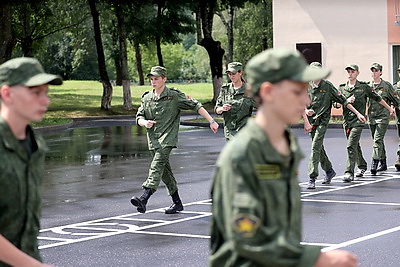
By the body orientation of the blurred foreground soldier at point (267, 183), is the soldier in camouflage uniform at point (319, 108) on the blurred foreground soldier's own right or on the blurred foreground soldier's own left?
on the blurred foreground soldier's own left

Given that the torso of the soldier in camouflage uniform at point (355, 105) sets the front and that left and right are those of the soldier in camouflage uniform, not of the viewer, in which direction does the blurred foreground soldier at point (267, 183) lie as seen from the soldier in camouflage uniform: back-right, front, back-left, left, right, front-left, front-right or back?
front-left

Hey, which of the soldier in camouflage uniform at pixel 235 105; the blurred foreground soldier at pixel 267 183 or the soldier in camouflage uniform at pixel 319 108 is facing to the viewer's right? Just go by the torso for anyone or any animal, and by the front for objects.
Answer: the blurred foreground soldier

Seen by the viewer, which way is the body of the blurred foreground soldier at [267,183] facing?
to the viewer's right

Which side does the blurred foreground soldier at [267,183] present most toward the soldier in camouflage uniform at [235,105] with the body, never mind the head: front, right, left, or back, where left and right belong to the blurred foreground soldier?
left

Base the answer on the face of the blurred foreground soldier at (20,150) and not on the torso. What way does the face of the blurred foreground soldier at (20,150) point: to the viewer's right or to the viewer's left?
to the viewer's right
